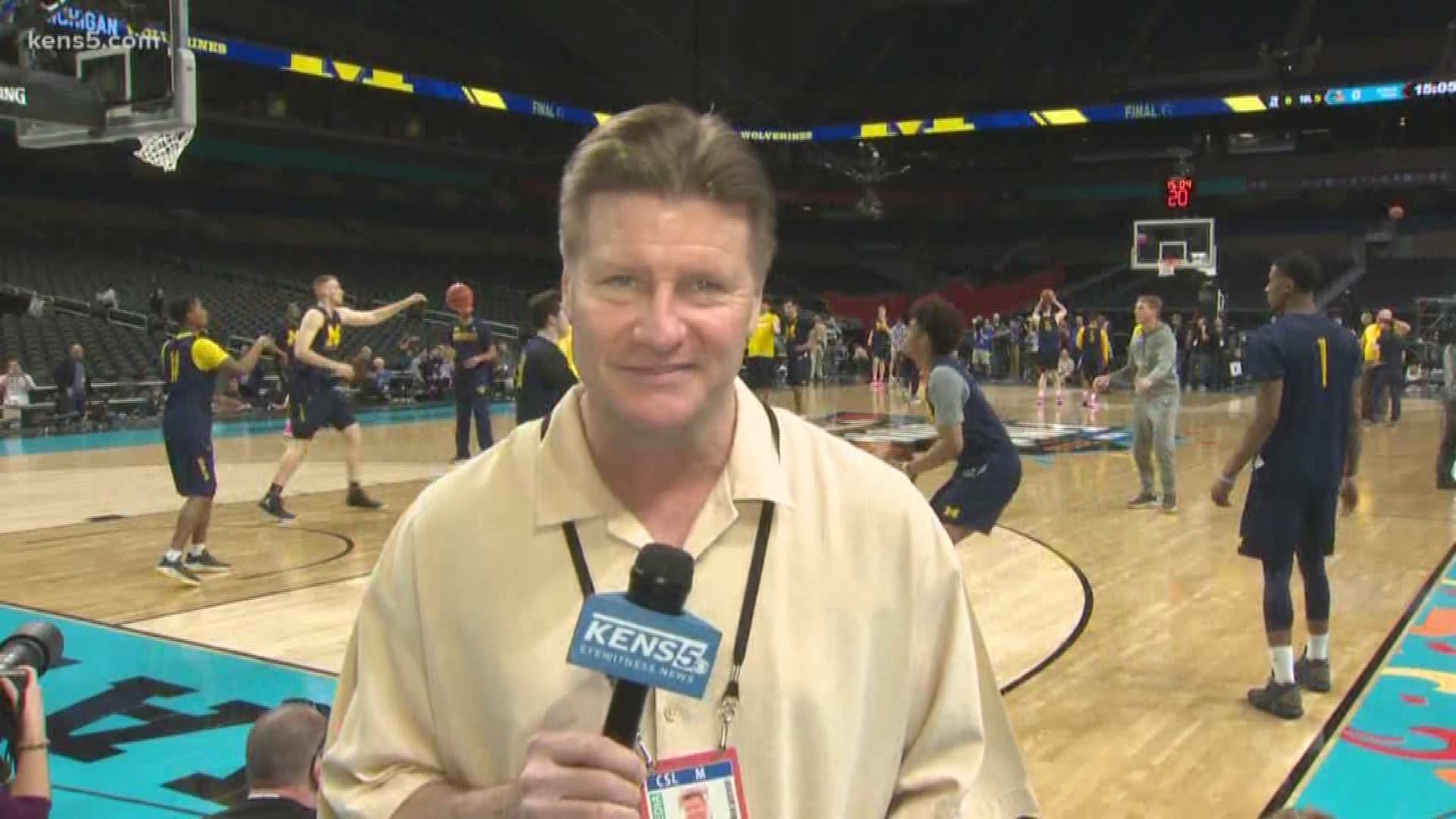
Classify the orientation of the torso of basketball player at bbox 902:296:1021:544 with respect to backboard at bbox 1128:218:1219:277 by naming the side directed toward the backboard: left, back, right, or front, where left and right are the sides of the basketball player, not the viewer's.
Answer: right

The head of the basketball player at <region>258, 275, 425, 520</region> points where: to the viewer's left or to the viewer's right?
to the viewer's right

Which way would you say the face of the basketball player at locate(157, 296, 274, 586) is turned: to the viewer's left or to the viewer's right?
to the viewer's right

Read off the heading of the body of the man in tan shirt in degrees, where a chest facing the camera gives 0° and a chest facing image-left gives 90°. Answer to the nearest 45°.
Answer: approximately 0°

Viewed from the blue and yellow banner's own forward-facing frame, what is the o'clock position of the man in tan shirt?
The man in tan shirt is roughly at 12 o'clock from the blue and yellow banner.

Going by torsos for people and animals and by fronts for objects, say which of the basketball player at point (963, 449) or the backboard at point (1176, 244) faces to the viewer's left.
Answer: the basketball player

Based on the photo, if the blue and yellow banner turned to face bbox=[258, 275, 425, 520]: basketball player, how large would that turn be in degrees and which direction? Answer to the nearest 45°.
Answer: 0° — it already faces them

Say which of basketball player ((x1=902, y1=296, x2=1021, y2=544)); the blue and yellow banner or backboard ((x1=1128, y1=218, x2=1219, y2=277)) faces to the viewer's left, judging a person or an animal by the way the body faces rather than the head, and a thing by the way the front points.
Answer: the basketball player

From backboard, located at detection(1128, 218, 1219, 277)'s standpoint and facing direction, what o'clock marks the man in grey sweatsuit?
The man in grey sweatsuit is roughly at 12 o'clock from the backboard.
